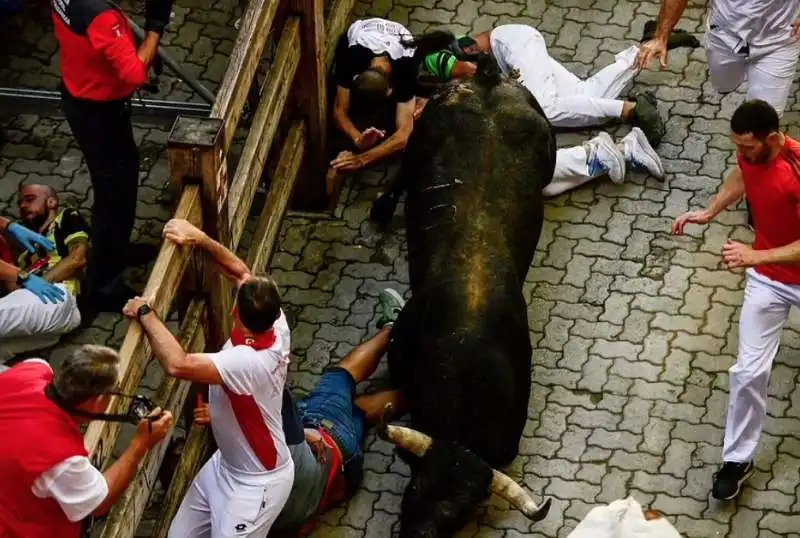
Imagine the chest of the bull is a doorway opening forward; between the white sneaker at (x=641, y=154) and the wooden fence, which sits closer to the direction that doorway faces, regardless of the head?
the wooden fence

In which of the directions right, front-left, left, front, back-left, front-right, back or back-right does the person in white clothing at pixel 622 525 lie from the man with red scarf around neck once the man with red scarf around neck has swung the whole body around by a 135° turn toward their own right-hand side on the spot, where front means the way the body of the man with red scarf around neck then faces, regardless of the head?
front-right

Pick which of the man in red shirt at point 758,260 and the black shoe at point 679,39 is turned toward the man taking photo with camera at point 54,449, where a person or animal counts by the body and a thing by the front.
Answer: the man in red shirt

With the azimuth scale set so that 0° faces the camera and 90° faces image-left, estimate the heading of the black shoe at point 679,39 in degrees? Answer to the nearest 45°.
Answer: approximately 270°

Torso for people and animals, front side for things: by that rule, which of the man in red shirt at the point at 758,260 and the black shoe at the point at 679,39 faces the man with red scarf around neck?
the man in red shirt
